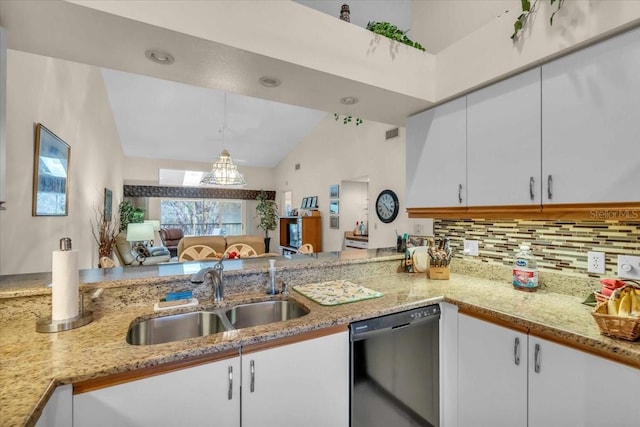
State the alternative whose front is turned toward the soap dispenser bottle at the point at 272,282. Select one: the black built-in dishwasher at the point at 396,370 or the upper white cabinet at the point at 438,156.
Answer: the upper white cabinet

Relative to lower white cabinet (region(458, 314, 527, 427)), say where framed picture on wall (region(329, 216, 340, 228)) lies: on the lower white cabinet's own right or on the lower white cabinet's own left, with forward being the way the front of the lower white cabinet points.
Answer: on the lower white cabinet's own right

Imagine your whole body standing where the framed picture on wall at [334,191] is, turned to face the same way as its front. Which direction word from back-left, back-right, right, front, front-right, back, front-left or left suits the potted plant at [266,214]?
right

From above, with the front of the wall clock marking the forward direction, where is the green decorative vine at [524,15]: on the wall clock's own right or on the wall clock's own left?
on the wall clock's own left
